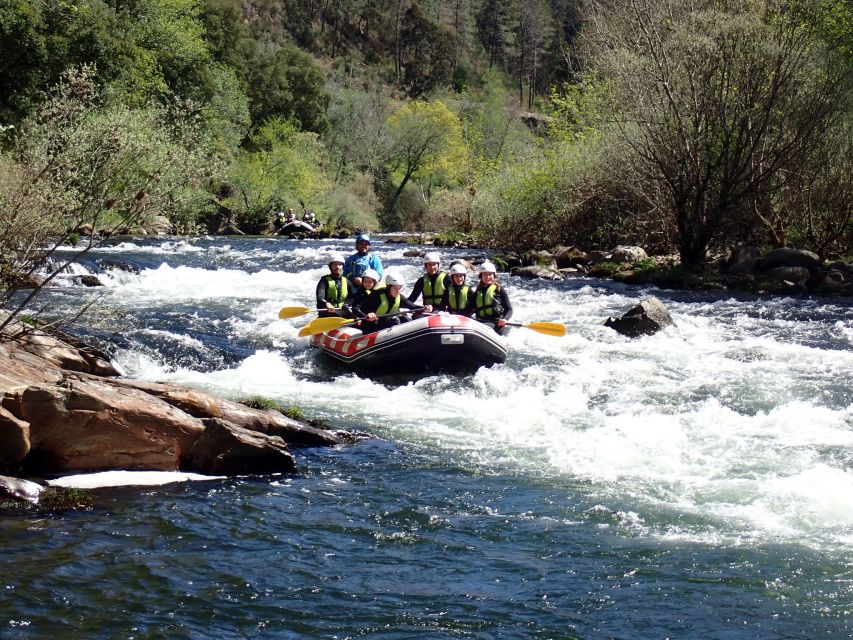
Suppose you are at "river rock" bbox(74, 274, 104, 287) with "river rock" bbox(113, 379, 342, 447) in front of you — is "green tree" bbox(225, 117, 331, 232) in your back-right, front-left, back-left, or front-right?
back-left

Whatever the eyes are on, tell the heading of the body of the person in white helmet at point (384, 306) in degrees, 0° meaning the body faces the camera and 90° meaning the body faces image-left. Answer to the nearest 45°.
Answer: approximately 315°

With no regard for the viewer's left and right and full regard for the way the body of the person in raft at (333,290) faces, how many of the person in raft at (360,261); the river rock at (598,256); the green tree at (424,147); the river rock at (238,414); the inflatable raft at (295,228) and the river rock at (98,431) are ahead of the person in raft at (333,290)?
2

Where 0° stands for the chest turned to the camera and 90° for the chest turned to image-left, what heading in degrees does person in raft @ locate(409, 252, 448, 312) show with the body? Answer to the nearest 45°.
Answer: approximately 0°

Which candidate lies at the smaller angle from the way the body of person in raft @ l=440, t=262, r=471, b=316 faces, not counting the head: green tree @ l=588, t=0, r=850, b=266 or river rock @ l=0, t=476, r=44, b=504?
the river rock
